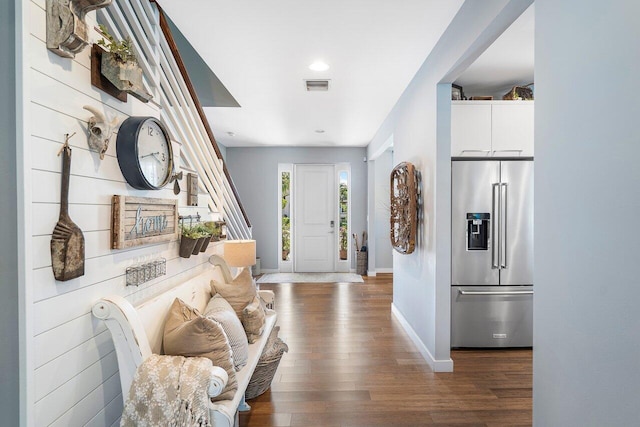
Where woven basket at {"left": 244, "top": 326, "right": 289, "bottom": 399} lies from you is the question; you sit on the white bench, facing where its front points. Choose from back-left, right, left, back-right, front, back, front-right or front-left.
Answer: left

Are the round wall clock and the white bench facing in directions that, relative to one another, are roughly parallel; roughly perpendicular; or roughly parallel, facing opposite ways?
roughly parallel

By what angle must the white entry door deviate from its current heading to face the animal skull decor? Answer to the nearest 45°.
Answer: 0° — it already faces it

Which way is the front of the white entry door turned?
toward the camera

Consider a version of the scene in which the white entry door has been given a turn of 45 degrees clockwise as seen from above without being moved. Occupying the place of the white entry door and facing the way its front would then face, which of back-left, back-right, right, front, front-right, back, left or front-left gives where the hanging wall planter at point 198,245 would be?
front-left

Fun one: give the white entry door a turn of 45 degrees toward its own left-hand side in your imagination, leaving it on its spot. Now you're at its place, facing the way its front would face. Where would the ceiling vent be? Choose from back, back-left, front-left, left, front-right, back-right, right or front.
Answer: front-right

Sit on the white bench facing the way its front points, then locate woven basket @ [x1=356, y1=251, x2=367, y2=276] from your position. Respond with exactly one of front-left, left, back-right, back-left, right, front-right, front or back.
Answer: left

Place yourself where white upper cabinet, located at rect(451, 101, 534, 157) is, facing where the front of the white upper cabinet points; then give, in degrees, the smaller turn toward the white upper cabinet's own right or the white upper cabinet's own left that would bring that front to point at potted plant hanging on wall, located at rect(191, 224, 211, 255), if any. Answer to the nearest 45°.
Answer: approximately 45° to the white upper cabinet's own right

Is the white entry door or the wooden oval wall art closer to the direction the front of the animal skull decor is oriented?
the wooden oval wall art

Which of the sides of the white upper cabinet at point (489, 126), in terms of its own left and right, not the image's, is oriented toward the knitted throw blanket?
front

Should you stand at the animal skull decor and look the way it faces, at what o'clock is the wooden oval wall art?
The wooden oval wall art is roughly at 10 o'clock from the animal skull decor.

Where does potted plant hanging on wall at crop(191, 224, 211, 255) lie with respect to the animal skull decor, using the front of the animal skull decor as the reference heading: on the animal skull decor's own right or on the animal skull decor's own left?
on the animal skull decor's own left

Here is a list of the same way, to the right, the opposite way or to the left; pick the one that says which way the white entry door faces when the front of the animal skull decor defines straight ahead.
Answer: to the right

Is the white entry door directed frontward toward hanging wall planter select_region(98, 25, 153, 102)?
yes
